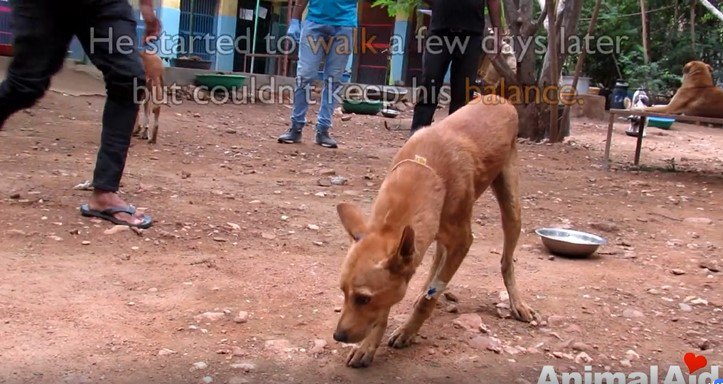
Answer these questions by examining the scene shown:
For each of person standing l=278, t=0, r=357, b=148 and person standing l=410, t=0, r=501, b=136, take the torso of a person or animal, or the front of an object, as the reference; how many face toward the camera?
2

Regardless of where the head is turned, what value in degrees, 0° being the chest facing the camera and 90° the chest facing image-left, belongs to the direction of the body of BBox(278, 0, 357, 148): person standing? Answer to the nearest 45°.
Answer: approximately 0°

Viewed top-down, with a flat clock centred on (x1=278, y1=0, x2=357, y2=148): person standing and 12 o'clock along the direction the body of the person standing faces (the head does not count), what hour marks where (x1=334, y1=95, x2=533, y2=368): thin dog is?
The thin dog is roughly at 12 o'clock from the person standing.

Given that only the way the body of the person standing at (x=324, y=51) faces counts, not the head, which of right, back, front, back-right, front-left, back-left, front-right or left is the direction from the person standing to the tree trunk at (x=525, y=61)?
back-left

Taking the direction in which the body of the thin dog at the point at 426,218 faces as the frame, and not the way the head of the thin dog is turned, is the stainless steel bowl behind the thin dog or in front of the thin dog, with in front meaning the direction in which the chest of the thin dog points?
behind

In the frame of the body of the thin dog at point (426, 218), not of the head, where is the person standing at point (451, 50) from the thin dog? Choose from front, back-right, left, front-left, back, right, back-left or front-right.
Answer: back-right

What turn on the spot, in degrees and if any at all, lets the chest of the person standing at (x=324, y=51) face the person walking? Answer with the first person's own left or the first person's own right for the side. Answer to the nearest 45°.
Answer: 0° — they already face them

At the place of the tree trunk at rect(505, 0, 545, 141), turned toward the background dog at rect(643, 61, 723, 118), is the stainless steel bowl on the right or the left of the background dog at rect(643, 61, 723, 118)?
right

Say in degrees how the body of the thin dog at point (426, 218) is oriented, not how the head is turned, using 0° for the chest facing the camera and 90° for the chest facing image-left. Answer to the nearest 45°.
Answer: approximately 45°

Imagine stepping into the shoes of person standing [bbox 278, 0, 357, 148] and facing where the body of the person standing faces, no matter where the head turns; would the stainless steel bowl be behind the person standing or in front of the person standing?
in front

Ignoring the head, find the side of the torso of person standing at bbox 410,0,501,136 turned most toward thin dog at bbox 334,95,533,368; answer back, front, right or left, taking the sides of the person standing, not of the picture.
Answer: front
